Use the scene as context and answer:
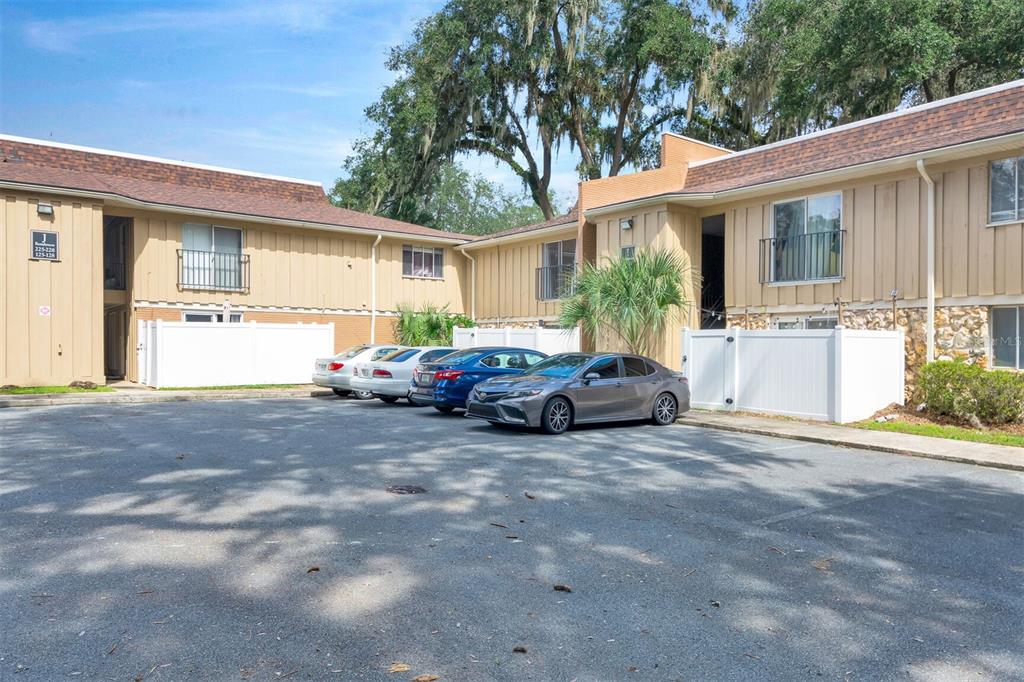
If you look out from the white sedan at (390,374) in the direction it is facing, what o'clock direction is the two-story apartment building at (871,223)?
The two-story apartment building is roughly at 2 o'clock from the white sedan.

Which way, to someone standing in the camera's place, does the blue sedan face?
facing away from the viewer and to the right of the viewer

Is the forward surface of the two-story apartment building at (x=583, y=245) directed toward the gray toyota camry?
yes

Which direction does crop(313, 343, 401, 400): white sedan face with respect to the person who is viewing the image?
facing away from the viewer and to the right of the viewer

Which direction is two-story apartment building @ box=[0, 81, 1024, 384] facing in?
toward the camera

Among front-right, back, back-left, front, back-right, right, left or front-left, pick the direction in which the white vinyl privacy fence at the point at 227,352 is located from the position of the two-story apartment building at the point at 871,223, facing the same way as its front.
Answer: front-right

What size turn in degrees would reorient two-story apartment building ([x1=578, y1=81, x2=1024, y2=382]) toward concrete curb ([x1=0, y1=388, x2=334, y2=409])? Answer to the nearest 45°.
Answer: approximately 45° to its right

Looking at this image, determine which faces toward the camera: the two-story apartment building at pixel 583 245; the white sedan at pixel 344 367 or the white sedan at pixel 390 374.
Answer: the two-story apartment building

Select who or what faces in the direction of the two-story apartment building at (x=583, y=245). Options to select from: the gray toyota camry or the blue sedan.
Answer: the blue sedan

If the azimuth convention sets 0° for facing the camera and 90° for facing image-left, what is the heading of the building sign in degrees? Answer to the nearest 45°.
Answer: approximately 0°

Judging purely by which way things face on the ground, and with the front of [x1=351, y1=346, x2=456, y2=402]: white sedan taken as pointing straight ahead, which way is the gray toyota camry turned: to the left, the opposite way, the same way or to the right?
the opposite way

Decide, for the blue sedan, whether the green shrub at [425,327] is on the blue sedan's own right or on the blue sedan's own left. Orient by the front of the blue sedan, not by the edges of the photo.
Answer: on the blue sedan's own left

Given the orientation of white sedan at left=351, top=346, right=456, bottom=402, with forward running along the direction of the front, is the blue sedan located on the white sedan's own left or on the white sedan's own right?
on the white sedan's own right

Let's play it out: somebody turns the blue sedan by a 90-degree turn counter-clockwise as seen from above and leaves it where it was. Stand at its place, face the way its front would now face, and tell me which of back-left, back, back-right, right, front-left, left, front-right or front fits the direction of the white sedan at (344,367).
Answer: front

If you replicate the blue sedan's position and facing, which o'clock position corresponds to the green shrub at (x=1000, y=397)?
The green shrub is roughly at 2 o'clock from the blue sedan.

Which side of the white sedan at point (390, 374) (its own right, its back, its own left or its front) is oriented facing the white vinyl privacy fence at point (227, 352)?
left

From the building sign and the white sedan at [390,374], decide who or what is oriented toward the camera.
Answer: the building sign

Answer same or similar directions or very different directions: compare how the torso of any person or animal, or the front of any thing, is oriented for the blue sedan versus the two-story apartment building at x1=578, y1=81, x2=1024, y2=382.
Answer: very different directions

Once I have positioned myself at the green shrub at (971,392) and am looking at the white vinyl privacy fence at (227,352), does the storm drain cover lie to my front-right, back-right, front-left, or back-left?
front-left

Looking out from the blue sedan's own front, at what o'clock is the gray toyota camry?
The gray toyota camry is roughly at 3 o'clock from the blue sedan.

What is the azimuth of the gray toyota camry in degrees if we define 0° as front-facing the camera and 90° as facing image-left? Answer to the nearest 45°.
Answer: approximately 45°
